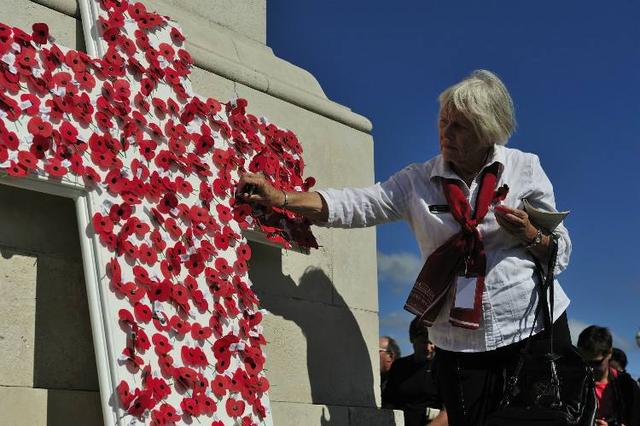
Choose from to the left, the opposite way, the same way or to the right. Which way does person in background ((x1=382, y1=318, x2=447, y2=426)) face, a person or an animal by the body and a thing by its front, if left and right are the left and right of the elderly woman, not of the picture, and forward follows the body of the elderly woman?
to the left

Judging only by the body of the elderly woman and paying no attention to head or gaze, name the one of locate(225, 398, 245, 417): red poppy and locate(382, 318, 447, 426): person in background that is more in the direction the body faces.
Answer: the red poppy

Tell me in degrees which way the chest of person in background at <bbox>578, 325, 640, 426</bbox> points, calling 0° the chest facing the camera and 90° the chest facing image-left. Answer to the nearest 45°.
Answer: approximately 45°

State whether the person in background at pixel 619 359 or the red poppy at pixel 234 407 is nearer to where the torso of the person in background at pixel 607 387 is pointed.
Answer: the red poppy

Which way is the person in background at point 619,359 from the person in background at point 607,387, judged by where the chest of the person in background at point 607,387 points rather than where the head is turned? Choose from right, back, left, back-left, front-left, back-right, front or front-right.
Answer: back-right

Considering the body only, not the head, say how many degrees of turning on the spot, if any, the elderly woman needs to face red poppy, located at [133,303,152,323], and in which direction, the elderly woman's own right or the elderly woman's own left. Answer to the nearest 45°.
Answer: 0° — they already face it
